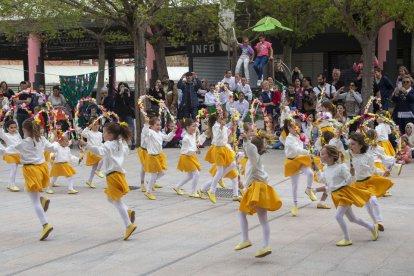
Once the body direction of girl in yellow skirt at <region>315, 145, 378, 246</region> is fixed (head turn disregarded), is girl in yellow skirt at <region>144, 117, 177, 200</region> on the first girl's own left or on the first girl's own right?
on the first girl's own right

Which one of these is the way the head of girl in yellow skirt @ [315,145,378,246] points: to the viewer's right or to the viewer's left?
to the viewer's left

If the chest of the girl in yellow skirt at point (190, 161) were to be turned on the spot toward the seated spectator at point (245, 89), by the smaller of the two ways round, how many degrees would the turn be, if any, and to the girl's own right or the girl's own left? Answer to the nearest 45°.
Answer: approximately 135° to the girl's own left

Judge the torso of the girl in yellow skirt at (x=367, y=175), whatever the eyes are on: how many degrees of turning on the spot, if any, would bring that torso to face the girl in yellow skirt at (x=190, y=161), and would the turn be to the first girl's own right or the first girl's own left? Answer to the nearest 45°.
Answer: approximately 45° to the first girl's own right

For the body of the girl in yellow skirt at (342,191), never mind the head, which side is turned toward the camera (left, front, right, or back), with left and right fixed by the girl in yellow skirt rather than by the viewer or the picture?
left

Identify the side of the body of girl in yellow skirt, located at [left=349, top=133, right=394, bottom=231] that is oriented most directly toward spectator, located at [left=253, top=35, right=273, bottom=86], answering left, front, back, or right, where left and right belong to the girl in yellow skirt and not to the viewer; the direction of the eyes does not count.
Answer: right
